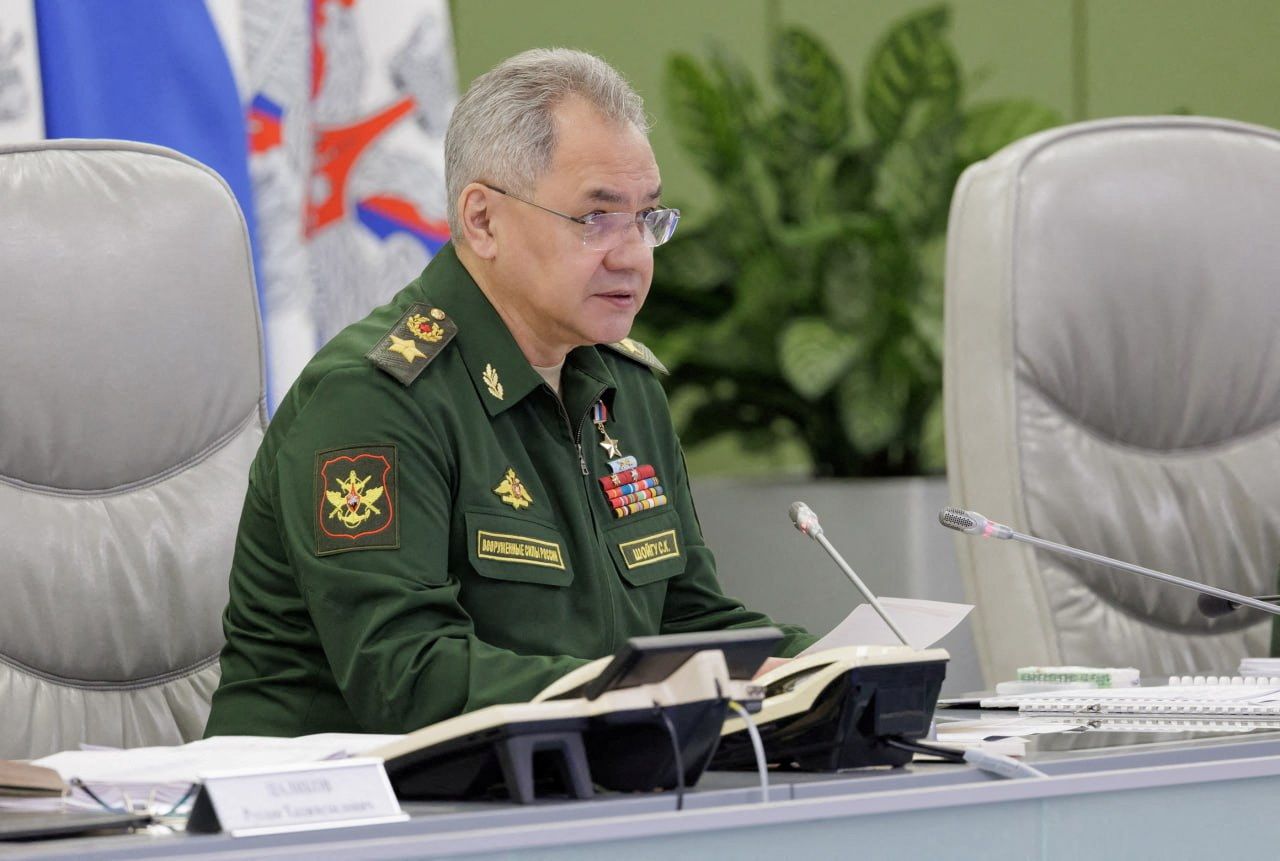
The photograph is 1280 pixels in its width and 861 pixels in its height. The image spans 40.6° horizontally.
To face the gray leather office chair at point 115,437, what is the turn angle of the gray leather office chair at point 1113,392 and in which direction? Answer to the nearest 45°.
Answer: approximately 90° to its right

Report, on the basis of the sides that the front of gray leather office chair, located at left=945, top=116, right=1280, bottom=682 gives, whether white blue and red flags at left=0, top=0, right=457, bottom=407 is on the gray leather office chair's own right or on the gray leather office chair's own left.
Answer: on the gray leather office chair's own right

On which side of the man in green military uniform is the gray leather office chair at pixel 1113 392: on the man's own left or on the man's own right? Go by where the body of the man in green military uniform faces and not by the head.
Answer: on the man's own left

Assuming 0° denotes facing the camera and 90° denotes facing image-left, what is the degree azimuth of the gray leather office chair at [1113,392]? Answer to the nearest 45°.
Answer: approximately 315°

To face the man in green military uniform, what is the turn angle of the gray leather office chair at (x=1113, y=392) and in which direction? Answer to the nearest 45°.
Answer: approximately 90° to its right

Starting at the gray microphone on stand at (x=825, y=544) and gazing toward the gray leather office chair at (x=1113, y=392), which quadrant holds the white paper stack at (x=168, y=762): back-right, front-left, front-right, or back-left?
back-left

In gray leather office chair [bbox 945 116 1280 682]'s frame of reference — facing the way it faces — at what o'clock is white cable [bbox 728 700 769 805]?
The white cable is roughly at 2 o'clock from the gray leather office chair.

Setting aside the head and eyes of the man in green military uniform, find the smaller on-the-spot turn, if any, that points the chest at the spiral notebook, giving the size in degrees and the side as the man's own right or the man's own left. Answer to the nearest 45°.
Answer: approximately 45° to the man's own left

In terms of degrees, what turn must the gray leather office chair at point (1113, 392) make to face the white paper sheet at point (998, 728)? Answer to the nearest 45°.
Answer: approximately 45° to its right

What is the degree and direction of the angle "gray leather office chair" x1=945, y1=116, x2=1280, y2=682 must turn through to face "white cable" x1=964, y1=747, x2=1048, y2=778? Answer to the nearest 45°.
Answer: approximately 45° to its right

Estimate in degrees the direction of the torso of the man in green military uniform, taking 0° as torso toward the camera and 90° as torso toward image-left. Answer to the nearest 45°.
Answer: approximately 315°
